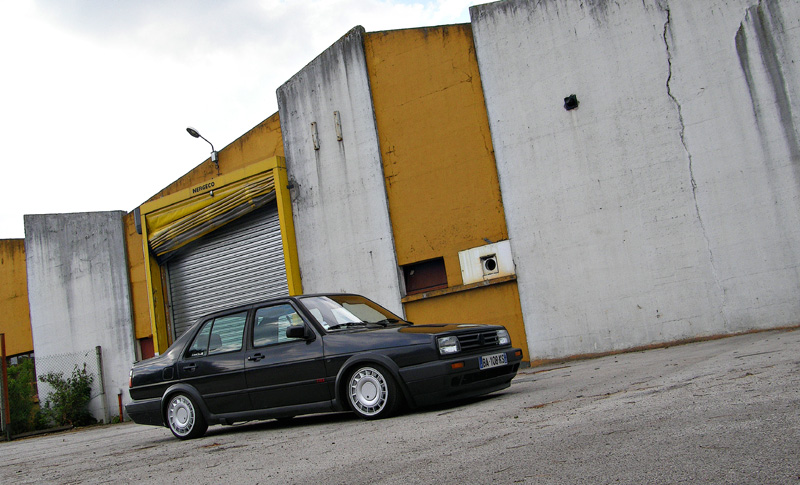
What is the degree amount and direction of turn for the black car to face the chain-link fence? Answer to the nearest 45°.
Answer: approximately 180°

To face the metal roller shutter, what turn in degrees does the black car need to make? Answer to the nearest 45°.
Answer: approximately 135° to its left

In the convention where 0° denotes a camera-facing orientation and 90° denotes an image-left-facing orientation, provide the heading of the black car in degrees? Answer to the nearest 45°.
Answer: approximately 315°

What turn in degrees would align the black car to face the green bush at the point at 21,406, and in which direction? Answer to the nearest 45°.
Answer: approximately 180°

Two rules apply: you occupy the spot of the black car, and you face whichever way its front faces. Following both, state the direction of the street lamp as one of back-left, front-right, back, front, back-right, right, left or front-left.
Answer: back-left

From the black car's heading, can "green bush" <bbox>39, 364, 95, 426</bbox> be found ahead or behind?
behind

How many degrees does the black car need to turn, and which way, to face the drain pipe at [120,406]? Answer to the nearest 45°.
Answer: approximately 180°
